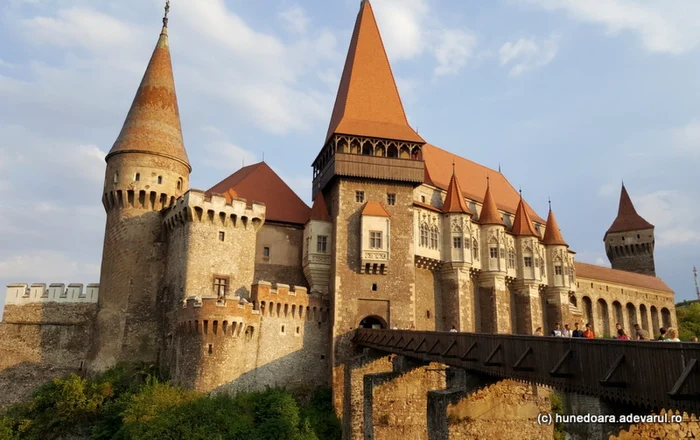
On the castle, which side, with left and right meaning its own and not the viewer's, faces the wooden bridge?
front

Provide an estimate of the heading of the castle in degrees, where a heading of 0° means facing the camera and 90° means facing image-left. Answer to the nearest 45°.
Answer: approximately 315°
